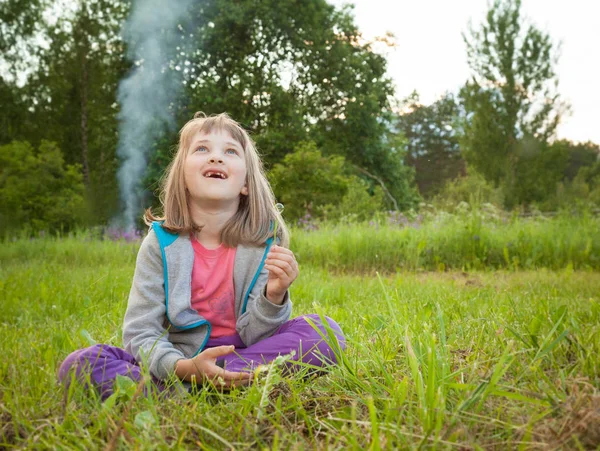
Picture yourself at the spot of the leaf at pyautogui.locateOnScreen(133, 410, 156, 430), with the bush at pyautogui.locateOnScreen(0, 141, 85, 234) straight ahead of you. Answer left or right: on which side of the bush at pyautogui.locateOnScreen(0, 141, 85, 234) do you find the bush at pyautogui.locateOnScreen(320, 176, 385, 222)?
right

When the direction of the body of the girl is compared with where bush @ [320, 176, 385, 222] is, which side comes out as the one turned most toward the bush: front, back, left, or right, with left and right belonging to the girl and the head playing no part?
back

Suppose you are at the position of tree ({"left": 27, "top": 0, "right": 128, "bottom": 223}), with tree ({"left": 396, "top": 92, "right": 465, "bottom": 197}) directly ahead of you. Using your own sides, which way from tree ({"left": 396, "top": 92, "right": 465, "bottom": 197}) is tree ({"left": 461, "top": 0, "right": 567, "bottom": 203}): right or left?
right

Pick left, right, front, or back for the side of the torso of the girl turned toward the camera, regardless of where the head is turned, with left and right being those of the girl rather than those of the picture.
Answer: front

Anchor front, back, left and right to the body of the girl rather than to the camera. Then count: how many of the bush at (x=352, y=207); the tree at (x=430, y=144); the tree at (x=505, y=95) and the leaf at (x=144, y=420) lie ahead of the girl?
1

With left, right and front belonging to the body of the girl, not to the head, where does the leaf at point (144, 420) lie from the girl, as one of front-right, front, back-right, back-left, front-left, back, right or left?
front

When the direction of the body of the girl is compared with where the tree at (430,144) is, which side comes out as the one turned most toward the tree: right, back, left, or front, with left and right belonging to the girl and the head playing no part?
back

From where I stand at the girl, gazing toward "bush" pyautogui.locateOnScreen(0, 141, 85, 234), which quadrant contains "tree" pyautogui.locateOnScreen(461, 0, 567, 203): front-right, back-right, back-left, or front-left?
front-right

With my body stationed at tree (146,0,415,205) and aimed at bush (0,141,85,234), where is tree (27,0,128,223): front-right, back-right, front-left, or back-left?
front-right

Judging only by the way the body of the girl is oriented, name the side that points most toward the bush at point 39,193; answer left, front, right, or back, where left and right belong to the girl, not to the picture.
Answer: back

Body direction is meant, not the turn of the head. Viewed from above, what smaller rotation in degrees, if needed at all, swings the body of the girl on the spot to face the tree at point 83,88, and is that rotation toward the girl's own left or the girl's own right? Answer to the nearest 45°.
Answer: approximately 180°

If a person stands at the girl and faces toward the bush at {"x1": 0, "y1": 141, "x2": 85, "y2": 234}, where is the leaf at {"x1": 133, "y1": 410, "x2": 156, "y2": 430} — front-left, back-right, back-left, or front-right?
back-left

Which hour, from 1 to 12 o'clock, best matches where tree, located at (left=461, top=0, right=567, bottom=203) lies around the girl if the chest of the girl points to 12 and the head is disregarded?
The tree is roughly at 7 o'clock from the girl.
